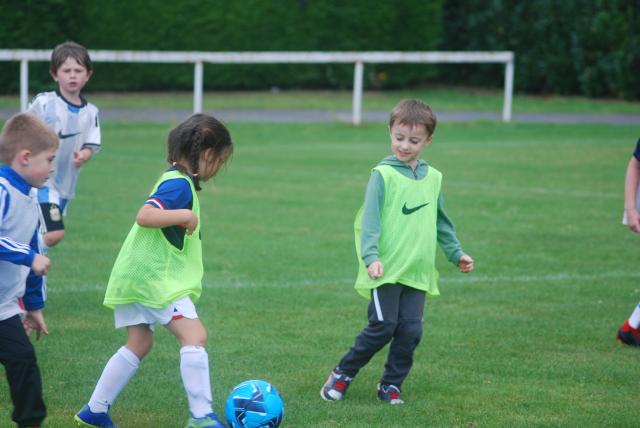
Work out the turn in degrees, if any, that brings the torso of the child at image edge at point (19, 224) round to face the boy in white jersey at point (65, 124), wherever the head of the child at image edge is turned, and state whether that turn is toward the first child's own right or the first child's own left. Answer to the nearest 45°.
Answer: approximately 90° to the first child's own left

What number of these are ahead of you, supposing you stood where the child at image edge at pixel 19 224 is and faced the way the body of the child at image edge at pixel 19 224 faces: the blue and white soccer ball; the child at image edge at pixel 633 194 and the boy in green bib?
3

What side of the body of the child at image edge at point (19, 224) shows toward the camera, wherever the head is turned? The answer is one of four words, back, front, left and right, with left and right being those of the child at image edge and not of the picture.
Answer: right

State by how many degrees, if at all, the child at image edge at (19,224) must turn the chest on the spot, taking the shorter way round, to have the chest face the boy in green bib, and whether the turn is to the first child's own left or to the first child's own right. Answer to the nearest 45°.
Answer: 0° — they already face them

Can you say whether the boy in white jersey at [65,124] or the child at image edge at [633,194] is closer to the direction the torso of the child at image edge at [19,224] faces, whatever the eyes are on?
the child at image edge

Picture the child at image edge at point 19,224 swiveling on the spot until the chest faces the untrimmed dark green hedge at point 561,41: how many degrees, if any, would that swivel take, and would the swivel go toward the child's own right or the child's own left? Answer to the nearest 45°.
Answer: approximately 45° to the child's own left

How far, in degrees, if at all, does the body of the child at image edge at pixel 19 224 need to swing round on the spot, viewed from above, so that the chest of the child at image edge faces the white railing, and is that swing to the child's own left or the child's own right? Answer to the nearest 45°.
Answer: approximately 90° to the child's own left

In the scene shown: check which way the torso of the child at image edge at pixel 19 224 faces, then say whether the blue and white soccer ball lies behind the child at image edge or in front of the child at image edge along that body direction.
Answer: in front

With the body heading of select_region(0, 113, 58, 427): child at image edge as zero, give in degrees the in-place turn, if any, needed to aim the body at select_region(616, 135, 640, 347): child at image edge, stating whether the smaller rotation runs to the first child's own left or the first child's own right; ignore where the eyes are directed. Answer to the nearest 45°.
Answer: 0° — they already face them

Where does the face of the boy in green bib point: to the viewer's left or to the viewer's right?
to the viewer's left

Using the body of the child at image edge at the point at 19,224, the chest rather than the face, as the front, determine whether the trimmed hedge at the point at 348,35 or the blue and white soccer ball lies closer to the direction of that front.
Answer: the blue and white soccer ball

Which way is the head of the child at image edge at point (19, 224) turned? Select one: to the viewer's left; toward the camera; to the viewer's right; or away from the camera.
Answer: to the viewer's right
